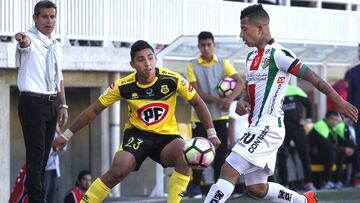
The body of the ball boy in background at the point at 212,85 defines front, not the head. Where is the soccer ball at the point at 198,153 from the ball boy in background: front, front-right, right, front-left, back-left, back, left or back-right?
front

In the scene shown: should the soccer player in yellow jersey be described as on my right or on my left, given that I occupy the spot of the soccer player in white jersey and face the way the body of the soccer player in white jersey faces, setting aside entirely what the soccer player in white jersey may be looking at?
on my right

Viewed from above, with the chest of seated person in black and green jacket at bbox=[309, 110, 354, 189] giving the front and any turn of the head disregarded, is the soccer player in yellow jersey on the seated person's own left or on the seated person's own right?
on the seated person's own right

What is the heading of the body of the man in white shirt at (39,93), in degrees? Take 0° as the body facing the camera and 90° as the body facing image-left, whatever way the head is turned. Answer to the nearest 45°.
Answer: approximately 315°

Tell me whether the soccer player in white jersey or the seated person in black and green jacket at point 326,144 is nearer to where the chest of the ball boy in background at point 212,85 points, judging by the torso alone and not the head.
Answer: the soccer player in white jersey

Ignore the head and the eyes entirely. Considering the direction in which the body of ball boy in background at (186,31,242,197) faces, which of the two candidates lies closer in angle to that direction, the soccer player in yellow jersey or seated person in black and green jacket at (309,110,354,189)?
the soccer player in yellow jersey

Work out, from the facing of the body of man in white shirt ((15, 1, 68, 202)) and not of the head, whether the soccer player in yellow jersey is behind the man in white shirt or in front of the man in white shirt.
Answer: in front

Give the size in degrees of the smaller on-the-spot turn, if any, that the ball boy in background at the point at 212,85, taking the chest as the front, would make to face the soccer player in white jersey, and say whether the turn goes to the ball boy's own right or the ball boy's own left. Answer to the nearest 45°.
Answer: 0° — they already face them

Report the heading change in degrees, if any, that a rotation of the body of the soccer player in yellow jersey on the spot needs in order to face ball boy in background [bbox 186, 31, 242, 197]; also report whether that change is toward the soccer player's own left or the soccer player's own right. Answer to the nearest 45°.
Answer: approximately 180°

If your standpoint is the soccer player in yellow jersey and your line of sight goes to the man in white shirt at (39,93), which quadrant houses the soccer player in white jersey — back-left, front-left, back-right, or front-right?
back-left

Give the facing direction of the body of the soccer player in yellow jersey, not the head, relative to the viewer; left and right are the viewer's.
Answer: facing the viewer

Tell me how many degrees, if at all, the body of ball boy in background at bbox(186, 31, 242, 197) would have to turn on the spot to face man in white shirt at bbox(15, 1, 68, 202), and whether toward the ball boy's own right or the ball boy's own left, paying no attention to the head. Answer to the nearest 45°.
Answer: approximately 45° to the ball boy's own right

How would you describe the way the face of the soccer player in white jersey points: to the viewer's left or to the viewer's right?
to the viewer's left

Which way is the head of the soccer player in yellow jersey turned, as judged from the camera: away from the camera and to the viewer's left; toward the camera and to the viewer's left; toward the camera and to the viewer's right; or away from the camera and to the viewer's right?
toward the camera and to the viewer's right
